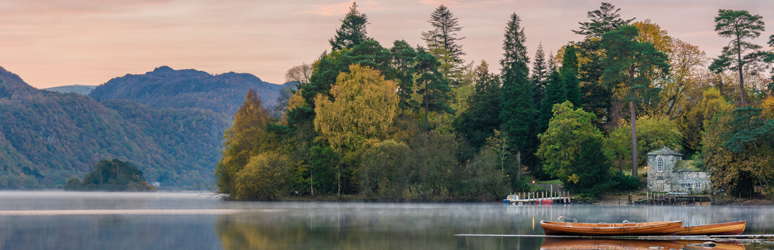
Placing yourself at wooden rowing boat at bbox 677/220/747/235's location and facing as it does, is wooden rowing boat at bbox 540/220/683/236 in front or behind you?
behind

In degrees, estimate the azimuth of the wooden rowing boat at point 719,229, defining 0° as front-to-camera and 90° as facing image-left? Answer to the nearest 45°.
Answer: approximately 270°
